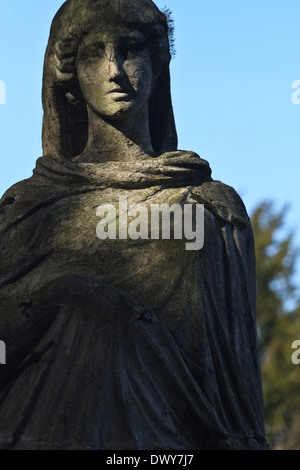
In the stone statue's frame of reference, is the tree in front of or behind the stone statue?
behind

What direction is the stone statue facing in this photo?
toward the camera
